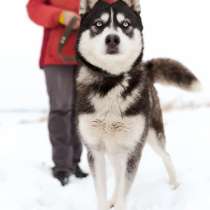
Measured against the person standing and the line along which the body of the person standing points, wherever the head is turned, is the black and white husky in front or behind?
in front

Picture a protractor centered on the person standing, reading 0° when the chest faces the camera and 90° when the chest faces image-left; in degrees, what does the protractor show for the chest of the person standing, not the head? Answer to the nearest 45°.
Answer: approximately 315°
